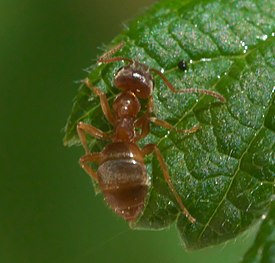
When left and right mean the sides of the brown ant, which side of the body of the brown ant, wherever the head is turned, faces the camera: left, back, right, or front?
back
